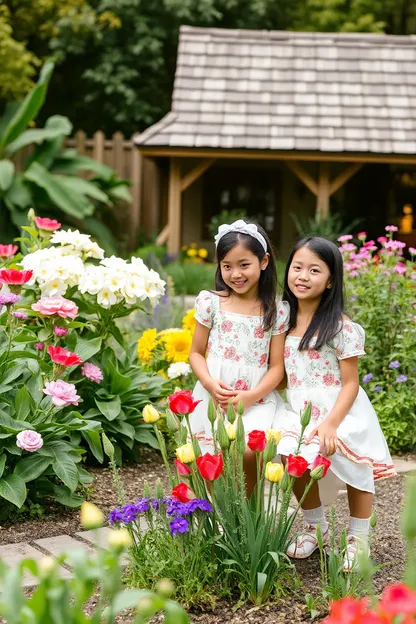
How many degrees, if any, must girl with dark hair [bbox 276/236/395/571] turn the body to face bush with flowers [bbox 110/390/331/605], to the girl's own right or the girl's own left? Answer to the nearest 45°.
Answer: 0° — they already face it

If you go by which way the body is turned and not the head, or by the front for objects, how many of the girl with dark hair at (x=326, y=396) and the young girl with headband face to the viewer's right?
0

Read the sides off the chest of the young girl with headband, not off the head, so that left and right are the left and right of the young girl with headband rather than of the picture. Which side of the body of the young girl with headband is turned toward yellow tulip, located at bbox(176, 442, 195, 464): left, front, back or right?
front

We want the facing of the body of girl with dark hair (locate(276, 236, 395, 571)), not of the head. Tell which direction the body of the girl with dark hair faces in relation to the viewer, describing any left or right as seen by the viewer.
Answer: facing the viewer and to the left of the viewer

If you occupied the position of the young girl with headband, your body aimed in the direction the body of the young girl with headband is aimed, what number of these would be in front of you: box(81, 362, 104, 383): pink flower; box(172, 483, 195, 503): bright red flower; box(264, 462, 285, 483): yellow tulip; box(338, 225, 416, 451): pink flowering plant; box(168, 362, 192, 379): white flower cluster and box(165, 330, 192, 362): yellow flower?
2

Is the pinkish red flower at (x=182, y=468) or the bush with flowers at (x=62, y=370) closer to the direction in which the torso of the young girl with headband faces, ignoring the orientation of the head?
the pinkish red flower

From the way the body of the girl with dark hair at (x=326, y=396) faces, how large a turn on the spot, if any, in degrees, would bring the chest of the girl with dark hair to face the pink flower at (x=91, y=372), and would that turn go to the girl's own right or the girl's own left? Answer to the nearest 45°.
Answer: approximately 90° to the girl's own right

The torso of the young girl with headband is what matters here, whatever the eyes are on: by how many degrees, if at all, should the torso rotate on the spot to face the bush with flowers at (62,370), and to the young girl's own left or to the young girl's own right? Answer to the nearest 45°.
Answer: approximately 135° to the young girl's own right

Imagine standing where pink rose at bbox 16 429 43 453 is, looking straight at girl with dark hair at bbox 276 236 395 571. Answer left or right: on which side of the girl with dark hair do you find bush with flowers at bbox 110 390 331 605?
right

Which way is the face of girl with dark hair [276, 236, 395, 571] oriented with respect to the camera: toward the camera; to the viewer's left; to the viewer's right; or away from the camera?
toward the camera

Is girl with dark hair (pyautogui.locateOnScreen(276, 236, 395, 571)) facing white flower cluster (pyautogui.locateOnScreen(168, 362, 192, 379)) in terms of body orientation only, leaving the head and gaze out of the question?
no

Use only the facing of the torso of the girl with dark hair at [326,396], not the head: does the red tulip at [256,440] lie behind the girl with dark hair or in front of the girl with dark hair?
in front

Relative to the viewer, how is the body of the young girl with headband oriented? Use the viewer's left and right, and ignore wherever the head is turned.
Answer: facing the viewer

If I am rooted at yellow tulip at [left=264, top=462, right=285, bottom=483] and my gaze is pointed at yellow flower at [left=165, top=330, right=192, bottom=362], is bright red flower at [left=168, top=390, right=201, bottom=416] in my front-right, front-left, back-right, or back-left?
front-left

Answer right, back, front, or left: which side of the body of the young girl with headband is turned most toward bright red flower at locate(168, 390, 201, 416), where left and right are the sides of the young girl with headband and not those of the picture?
front
